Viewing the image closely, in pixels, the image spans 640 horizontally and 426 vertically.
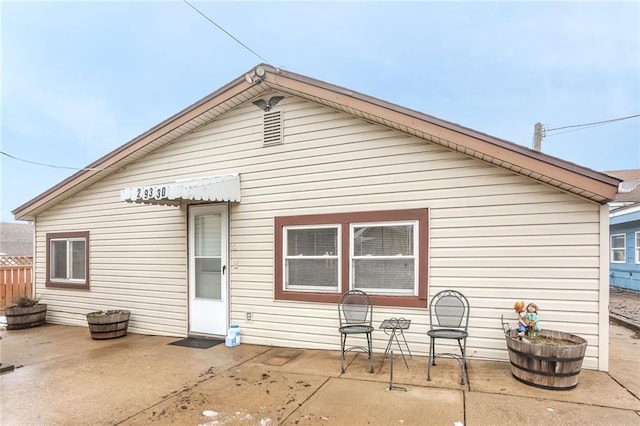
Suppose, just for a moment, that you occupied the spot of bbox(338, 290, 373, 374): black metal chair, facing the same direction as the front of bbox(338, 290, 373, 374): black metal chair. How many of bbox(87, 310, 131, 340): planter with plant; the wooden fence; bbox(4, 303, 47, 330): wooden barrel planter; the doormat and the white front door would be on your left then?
0

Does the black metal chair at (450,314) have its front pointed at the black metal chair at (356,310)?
no

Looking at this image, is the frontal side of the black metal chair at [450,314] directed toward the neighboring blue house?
no

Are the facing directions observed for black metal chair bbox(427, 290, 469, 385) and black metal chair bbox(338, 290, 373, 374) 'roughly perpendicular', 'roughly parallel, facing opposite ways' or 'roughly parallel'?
roughly parallel

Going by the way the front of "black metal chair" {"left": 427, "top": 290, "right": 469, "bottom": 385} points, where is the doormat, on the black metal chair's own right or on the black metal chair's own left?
on the black metal chair's own right

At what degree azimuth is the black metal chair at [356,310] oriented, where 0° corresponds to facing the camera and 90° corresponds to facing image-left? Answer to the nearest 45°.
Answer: approximately 0°

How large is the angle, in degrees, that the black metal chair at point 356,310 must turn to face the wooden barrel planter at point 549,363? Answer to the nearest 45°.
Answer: approximately 45° to its left

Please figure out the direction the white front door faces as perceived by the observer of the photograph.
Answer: facing the viewer and to the left of the viewer

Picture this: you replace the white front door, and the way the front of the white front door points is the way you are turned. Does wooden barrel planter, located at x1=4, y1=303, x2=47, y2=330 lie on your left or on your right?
on your right

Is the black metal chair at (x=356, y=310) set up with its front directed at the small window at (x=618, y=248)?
no

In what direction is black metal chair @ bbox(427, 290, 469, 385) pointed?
toward the camera

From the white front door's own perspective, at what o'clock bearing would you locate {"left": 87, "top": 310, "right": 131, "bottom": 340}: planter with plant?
The planter with plant is roughly at 2 o'clock from the white front door.

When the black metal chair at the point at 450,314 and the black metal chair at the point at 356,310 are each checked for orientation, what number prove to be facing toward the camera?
2
